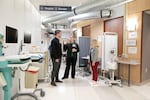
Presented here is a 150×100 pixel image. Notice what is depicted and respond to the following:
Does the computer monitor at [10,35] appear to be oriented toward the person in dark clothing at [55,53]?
no

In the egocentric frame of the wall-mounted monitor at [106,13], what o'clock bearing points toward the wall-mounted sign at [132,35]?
The wall-mounted sign is roughly at 9 o'clock from the wall-mounted monitor.

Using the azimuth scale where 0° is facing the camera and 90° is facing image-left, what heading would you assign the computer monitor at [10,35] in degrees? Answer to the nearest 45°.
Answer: approximately 315°

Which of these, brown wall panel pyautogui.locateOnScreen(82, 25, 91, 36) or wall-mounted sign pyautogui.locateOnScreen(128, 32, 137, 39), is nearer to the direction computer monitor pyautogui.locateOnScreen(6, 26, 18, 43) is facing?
the wall-mounted sign

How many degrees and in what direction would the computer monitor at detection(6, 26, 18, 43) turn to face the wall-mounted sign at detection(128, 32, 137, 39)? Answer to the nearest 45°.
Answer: approximately 45° to its left

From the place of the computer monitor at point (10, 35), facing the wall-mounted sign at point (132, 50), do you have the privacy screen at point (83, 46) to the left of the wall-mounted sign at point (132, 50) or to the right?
left
